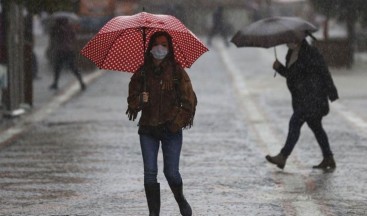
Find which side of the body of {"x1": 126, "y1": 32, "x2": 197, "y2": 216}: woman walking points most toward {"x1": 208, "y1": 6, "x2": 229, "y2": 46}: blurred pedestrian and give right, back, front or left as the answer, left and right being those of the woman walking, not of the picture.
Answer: back

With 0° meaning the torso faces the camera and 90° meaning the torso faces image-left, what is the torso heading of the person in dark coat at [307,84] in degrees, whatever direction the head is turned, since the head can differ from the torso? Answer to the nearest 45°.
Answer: approximately 90°

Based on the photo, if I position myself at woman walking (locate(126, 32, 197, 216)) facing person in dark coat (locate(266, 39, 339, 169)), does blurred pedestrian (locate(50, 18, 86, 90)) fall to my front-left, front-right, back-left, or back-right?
front-left

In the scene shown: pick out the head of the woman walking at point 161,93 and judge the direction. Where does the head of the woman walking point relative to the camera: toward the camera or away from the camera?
toward the camera

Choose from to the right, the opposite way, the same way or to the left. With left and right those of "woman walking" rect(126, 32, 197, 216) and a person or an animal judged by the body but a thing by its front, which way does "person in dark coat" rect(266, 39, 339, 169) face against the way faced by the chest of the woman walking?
to the right

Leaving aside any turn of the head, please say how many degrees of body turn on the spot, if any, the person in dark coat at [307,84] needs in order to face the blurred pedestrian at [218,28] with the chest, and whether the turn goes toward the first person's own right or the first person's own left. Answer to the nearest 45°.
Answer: approximately 90° to the first person's own right

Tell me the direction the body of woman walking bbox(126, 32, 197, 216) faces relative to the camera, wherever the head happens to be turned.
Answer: toward the camera

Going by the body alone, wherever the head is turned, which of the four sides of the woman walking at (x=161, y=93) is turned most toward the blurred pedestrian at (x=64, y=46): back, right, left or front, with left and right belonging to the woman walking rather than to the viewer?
back

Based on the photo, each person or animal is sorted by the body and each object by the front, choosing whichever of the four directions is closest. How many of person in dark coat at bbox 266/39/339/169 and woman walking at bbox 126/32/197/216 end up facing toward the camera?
1
